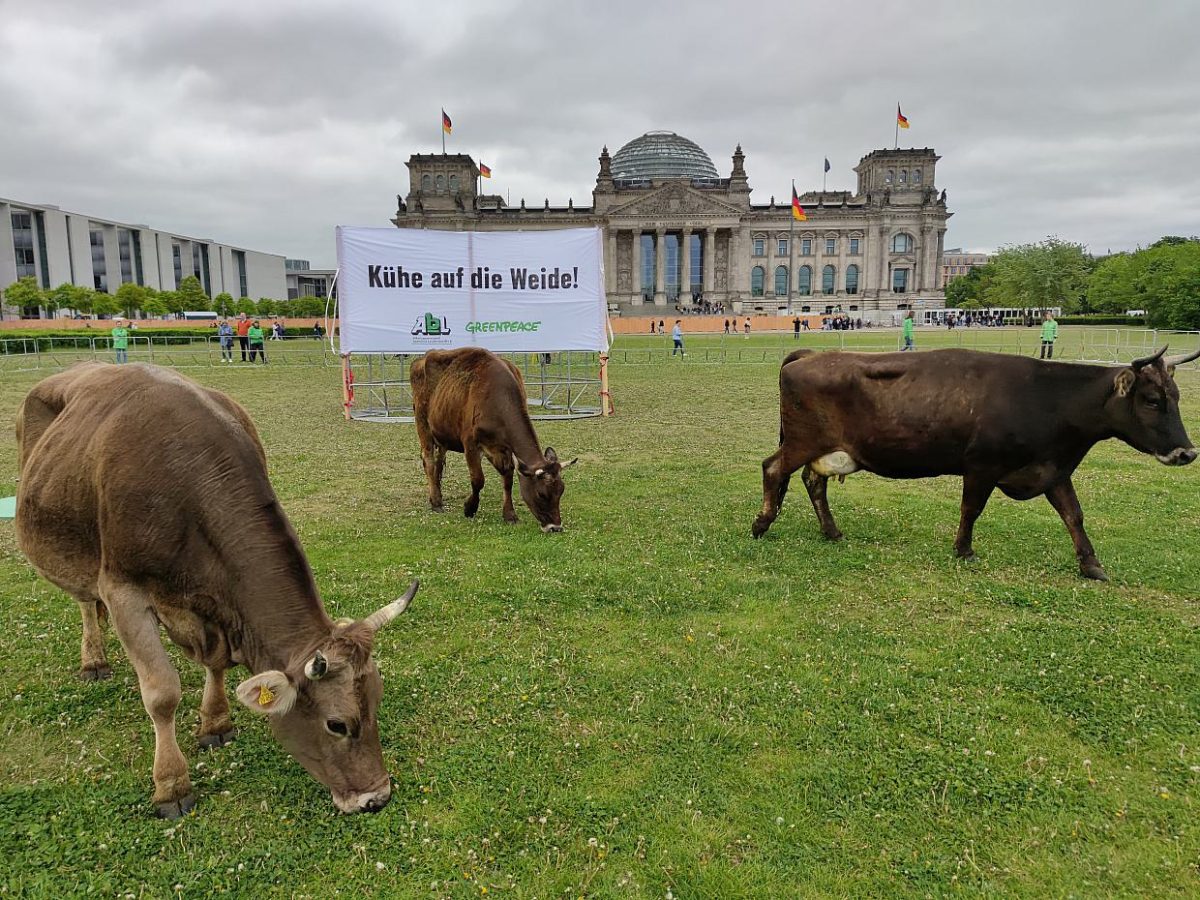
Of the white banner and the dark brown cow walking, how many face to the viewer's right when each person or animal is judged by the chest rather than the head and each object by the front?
1

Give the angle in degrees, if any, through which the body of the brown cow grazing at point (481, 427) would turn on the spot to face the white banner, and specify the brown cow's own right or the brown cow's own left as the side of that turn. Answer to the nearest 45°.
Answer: approximately 135° to the brown cow's own left

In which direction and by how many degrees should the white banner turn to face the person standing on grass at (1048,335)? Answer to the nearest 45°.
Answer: approximately 135° to its left

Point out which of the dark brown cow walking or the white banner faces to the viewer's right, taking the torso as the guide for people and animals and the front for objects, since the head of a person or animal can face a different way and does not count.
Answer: the dark brown cow walking

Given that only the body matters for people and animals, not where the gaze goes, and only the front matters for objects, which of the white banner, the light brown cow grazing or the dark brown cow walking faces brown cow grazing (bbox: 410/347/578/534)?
the white banner

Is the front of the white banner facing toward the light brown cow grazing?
yes

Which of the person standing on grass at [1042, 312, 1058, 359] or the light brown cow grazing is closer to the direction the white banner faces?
the light brown cow grazing

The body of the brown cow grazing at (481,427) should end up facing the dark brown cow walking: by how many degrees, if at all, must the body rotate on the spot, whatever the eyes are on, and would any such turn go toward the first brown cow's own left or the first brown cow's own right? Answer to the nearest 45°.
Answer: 0° — it already faces it

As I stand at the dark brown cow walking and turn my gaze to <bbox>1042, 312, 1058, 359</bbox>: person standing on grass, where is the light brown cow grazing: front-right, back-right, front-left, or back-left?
back-left

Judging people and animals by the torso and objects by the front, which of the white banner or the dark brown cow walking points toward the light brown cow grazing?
the white banner

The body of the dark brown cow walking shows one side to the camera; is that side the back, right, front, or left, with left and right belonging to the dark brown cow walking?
right
